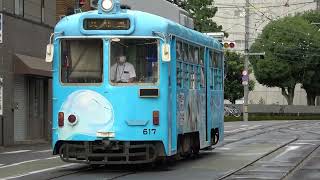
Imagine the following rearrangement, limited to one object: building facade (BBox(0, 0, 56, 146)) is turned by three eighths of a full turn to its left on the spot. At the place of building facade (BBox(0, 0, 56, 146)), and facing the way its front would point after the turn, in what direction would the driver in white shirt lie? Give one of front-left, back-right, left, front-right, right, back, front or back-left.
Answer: back

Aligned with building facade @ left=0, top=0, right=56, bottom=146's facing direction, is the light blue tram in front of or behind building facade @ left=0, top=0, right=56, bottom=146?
in front

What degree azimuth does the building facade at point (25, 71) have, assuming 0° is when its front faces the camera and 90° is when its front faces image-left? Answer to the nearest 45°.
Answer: approximately 315°
